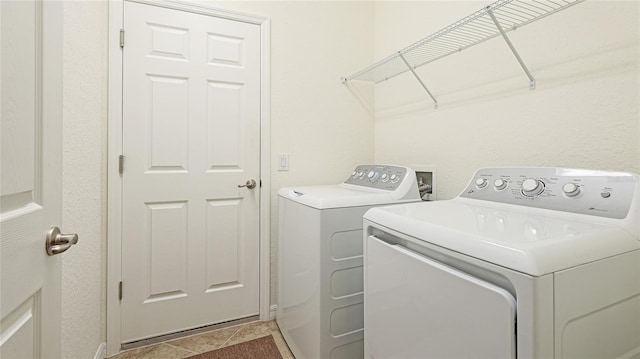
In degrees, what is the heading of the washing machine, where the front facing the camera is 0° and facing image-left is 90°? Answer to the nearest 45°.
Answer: approximately 45°

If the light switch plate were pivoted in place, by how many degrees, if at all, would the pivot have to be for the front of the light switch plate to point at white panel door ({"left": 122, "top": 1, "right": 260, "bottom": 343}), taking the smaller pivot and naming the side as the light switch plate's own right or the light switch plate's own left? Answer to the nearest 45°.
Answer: approximately 90° to the light switch plate's own right

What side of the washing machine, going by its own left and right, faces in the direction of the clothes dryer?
left

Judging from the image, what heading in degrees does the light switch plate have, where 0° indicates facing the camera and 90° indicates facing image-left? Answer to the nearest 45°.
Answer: approximately 0°

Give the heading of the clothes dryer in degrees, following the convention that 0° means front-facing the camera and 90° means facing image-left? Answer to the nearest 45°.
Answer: approximately 45°
